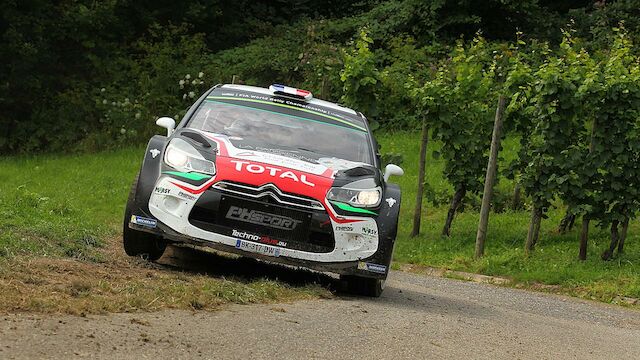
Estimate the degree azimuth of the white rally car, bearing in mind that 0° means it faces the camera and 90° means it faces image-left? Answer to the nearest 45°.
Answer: approximately 0°

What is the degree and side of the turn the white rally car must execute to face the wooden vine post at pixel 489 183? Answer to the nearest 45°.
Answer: approximately 135° to its left

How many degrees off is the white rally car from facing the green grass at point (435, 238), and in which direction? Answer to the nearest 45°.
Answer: approximately 135° to its left
